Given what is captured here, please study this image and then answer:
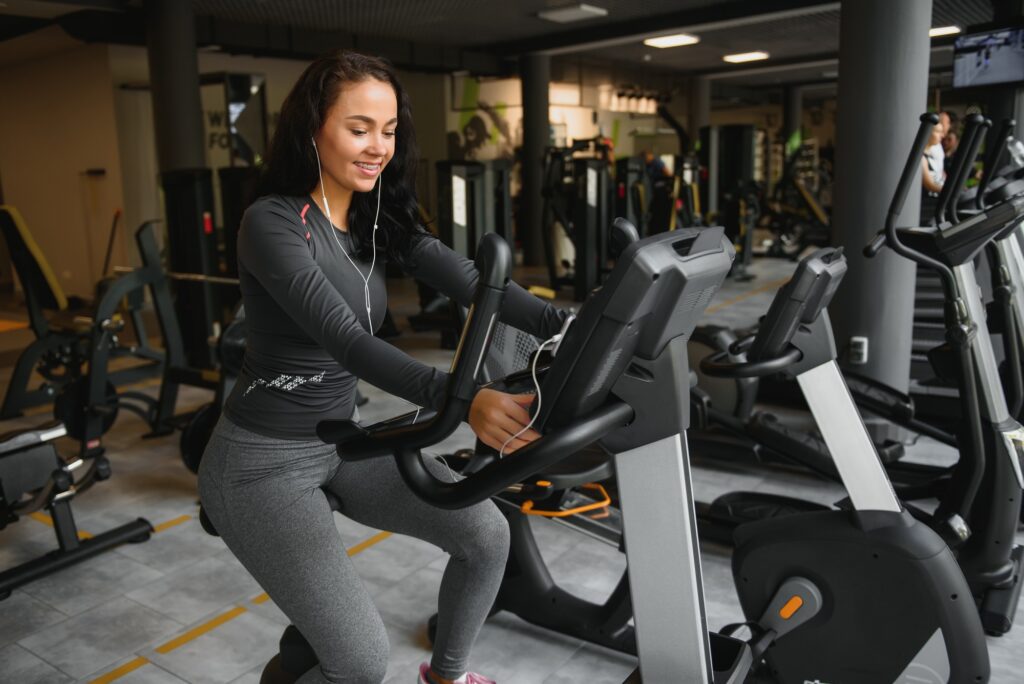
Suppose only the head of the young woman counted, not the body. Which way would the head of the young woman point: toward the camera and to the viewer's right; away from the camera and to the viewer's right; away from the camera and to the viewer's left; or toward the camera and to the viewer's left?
toward the camera and to the viewer's right

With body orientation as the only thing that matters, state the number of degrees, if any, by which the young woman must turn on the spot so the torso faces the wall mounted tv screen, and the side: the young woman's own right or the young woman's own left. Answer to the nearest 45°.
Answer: approximately 90° to the young woman's own left

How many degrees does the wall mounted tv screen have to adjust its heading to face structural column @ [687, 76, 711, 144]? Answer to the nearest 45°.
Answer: approximately 90° to its right

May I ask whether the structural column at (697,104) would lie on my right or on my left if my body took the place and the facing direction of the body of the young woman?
on my left

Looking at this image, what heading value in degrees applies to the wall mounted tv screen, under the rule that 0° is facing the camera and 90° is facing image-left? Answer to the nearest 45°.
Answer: approximately 45°
